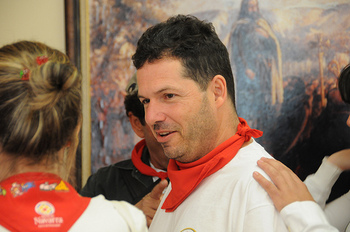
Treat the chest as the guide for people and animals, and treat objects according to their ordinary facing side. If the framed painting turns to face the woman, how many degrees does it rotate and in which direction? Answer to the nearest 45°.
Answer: approximately 45° to its right

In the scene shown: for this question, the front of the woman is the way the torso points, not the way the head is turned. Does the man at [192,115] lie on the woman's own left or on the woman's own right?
on the woman's own right

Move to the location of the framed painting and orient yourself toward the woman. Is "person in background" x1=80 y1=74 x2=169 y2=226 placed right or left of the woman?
right

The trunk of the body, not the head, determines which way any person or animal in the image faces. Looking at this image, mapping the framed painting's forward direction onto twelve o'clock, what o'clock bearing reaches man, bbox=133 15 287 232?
The man is roughly at 1 o'clock from the framed painting.

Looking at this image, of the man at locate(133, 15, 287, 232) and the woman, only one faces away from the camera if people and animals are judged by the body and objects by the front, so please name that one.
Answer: the woman

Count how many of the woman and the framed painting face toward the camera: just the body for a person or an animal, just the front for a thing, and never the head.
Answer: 1

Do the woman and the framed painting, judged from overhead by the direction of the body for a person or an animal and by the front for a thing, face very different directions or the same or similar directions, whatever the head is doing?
very different directions

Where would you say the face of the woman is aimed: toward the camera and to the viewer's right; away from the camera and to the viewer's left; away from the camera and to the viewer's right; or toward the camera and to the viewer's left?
away from the camera and to the viewer's right

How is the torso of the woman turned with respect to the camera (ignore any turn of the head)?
away from the camera

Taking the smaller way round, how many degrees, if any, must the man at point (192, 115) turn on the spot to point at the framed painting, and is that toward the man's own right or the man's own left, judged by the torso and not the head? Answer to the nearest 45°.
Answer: approximately 180°

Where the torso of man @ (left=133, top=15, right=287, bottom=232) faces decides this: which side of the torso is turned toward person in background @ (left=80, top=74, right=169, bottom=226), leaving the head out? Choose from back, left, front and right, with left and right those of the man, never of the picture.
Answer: right
